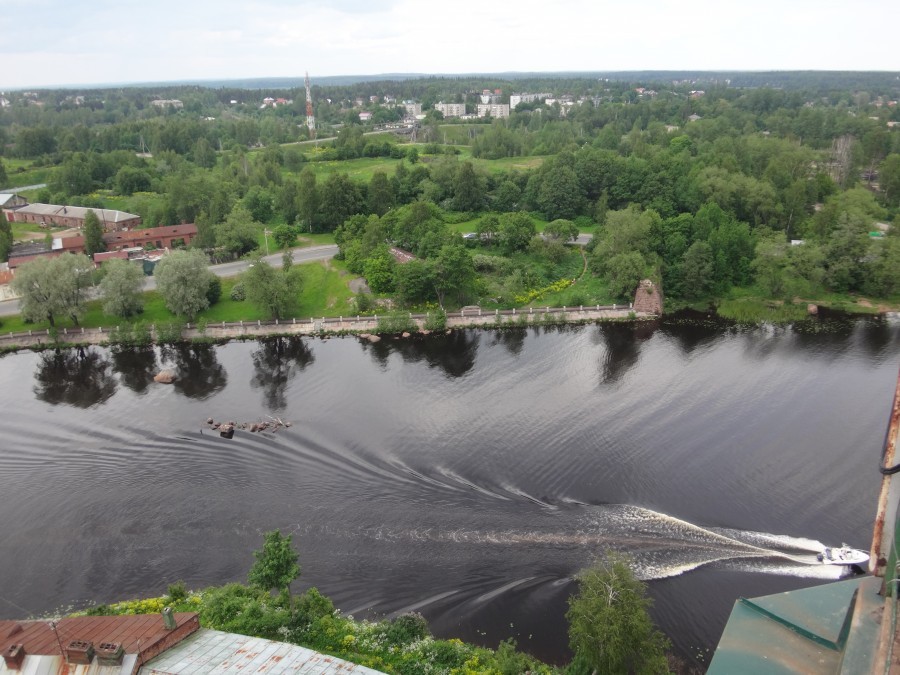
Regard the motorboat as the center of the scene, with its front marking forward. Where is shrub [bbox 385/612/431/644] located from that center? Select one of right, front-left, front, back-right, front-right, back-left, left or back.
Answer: back-right

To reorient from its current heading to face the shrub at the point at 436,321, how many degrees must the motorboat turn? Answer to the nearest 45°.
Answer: approximately 135° to its left

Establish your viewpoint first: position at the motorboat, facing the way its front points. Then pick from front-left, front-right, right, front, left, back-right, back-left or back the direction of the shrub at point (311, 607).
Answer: back-right

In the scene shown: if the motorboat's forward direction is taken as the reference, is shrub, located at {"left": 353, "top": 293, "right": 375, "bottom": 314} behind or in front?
behind

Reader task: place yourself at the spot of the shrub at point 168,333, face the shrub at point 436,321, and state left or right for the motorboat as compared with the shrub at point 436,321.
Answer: right

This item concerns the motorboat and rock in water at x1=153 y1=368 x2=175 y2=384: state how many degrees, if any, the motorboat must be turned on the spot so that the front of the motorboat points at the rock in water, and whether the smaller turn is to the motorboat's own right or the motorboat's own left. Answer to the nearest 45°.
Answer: approximately 180°

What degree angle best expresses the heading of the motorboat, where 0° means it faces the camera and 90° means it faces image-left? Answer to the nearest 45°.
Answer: approximately 270°
